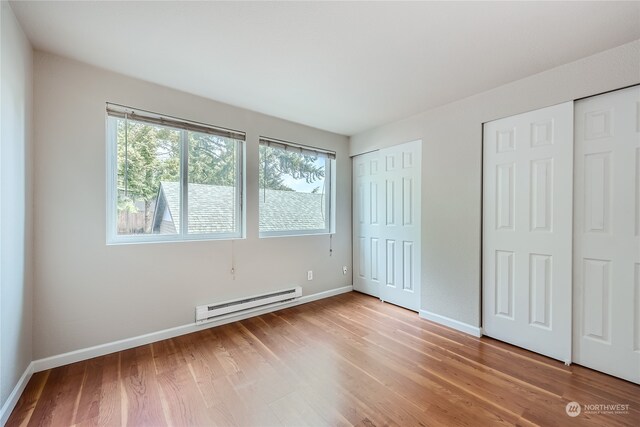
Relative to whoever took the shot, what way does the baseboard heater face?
facing the viewer and to the right of the viewer

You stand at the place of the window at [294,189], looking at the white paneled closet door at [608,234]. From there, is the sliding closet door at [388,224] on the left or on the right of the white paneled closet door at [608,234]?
left

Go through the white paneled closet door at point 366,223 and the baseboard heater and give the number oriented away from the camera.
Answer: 0

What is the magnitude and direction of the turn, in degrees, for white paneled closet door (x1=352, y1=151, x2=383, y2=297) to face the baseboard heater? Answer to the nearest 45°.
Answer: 0° — it already faces it

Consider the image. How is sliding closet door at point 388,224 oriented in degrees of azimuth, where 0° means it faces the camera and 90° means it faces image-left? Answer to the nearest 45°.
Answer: approximately 45°

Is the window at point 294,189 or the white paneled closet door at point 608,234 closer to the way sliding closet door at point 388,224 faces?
the window

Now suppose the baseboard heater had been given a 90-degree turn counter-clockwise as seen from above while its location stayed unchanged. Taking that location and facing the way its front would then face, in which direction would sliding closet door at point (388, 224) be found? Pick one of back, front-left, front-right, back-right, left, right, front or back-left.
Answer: front-right

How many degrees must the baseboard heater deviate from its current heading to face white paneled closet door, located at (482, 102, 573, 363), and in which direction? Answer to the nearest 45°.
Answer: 0° — it already faces it

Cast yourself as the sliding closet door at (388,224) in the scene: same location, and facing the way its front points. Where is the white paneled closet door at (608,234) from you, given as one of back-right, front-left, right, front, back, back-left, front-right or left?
left

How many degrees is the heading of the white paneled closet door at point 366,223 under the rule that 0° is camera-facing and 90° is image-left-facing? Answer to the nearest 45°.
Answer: approximately 45°

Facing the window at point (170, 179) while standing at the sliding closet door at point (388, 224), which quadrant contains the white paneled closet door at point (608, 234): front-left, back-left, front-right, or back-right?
back-left

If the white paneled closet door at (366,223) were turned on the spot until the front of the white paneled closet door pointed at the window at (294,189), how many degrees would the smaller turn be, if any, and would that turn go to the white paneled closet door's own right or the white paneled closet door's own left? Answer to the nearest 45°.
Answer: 0° — it already faces it

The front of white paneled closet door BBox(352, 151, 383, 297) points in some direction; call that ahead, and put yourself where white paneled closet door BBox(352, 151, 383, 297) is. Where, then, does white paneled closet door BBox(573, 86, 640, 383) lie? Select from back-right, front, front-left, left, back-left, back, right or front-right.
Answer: left

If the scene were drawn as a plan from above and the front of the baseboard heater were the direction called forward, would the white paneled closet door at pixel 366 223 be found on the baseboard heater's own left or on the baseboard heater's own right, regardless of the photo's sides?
on the baseboard heater's own left
